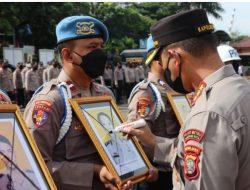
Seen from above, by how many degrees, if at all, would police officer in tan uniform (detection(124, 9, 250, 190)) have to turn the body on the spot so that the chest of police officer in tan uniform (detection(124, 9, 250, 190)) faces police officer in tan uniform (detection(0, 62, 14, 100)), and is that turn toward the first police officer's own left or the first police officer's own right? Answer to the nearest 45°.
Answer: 0° — they already face them

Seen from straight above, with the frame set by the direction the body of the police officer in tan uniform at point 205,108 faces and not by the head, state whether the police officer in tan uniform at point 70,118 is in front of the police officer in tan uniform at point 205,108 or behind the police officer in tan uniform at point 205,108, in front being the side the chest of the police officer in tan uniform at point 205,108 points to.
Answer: in front

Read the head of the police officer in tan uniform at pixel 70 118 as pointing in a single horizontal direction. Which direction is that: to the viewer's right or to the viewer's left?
to the viewer's right

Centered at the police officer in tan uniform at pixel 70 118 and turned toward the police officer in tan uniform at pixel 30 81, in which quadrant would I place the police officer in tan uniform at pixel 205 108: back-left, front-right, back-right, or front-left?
back-right

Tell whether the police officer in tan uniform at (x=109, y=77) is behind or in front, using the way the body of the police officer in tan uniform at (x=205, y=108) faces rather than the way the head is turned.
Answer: in front

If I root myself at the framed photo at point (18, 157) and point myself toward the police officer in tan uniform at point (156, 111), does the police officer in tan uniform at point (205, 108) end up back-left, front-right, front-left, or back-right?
front-right

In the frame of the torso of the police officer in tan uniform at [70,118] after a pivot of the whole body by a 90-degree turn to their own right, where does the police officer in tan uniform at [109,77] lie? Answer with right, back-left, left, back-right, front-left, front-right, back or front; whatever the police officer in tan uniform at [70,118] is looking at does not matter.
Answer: back-right

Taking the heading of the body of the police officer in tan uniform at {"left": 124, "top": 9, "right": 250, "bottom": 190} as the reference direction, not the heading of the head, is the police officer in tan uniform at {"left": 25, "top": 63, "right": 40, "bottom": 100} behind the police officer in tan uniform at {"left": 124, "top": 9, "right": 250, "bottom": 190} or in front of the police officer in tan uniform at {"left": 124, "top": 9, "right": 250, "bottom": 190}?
in front

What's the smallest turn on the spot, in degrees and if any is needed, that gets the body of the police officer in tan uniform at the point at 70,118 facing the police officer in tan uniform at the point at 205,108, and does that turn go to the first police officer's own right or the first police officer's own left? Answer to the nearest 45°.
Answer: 0° — they already face them

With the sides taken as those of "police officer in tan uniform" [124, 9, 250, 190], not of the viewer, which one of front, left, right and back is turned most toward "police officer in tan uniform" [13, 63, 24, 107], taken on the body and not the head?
front

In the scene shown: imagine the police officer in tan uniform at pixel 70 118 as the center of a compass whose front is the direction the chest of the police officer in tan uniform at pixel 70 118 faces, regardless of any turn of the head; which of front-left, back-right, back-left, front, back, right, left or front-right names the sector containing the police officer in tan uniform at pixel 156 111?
left

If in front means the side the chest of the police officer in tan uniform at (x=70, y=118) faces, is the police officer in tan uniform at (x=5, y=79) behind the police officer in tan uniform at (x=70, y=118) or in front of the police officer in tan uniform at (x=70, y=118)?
behind
